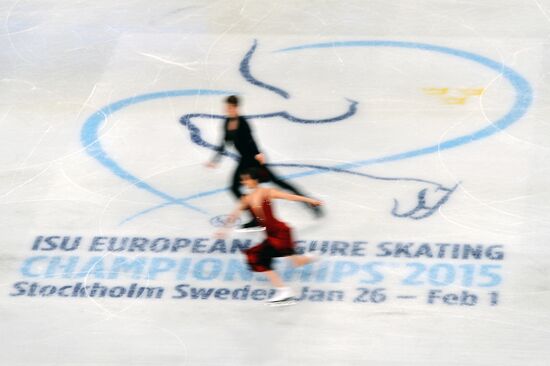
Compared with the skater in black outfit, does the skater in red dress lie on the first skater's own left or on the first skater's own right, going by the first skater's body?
on the first skater's own left

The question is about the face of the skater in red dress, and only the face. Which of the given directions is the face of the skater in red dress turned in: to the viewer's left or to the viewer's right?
to the viewer's left

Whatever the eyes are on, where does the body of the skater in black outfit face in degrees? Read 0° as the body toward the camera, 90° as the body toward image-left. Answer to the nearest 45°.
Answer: approximately 45°
